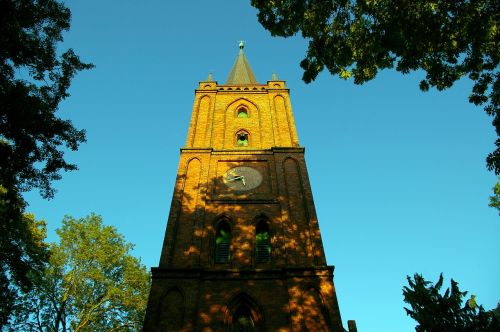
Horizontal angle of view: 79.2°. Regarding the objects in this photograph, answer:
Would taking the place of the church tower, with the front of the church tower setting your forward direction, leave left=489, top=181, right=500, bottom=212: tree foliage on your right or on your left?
on your left

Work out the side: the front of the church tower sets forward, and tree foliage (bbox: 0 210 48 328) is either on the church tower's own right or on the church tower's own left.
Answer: on the church tower's own right

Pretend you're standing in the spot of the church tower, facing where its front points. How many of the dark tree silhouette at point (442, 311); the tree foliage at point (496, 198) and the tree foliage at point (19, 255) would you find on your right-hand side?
1

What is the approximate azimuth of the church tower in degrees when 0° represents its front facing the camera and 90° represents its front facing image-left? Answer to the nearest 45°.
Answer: approximately 0°

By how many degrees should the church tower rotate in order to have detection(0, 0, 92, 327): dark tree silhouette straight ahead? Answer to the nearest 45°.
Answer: approximately 45° to its right

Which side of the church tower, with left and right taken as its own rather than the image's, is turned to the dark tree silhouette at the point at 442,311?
left

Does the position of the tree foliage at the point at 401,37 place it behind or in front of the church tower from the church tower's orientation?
in front
